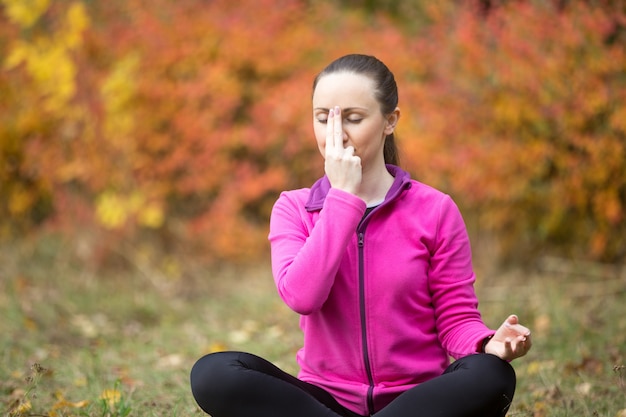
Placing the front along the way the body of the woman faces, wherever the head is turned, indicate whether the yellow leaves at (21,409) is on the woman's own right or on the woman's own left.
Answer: on the woman's own right

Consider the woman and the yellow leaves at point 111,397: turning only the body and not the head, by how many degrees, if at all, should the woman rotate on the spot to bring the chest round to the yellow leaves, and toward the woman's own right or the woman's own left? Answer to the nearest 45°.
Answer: approximately 135° to the woman's own right

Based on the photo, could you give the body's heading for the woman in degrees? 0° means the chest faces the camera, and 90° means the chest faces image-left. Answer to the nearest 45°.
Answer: approximately 0°
